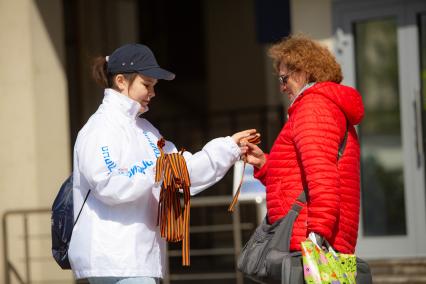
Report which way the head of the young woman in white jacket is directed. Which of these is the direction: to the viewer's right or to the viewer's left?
to the viewer's right

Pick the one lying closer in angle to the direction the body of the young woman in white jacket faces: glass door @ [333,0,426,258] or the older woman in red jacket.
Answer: the older woman in red jacket

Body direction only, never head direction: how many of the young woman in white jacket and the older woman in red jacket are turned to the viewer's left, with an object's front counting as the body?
1

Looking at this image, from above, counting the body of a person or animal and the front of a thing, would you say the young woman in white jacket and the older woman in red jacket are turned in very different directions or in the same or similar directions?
very different directions

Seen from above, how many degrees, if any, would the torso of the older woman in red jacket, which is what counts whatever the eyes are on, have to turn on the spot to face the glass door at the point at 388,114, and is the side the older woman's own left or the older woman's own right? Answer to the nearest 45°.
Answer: approximately 90° to the older woman's own right

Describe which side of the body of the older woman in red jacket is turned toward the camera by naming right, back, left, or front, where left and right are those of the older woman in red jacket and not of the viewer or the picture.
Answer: left

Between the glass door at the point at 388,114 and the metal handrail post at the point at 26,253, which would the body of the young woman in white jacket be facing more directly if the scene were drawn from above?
the glass door

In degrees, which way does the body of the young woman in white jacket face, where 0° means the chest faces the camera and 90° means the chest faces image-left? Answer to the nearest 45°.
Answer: approximately 270°

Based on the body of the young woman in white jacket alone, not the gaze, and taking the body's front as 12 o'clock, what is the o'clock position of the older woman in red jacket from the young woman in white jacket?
The older woman in red jacket is roughly at 12 o'clock from the young woman in white jacket.

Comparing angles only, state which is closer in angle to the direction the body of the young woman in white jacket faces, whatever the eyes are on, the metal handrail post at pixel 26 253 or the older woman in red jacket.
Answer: the older woman in red jacket

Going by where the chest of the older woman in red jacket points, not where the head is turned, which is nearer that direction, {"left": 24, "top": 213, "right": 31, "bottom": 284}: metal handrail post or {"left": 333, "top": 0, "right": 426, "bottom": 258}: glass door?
the metal handrail post
